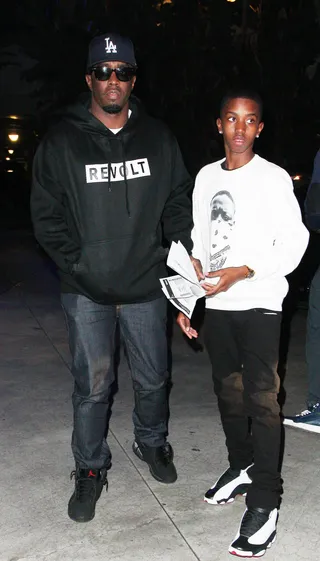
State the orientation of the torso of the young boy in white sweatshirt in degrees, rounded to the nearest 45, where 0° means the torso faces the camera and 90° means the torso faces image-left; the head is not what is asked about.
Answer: approximately 45°

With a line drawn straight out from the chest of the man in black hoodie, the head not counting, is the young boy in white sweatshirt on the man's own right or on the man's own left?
on the man's own left

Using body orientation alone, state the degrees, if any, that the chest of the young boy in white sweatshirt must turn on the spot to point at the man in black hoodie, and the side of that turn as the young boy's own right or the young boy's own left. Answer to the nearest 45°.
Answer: approximately 45° to the young boy's own right

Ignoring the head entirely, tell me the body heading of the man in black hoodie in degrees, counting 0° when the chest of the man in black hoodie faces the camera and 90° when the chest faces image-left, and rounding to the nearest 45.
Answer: approximately 0°

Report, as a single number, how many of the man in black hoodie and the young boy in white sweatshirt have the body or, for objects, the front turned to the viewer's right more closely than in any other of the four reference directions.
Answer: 0
